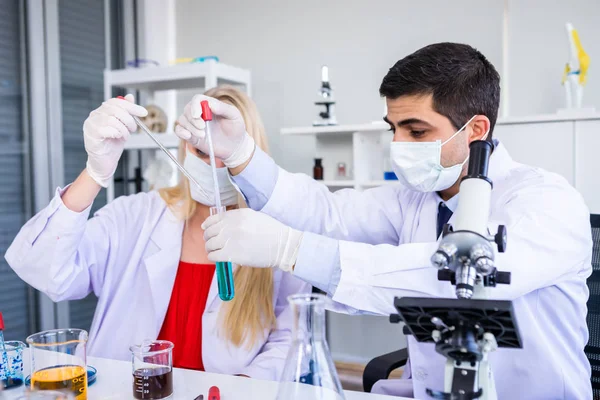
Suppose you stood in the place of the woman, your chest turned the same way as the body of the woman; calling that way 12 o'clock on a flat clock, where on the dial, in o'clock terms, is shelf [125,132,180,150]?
The shelf is roughly at 6 o'clock from the woman.

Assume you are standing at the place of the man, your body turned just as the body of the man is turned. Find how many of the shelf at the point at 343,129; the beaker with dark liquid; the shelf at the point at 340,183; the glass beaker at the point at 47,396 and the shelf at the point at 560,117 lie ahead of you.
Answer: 2

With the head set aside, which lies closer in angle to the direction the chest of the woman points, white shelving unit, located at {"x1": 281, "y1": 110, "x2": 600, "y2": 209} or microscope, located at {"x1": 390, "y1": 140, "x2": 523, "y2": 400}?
the microscope

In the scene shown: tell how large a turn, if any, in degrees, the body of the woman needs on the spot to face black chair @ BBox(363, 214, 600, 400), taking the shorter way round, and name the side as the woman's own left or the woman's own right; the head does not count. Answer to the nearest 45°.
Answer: approximately 90° to the woman's own left

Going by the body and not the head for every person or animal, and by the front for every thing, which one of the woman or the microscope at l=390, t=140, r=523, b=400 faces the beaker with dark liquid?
the woman

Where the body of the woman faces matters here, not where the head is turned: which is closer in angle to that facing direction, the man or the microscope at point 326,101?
the man

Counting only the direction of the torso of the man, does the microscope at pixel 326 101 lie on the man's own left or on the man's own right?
on the man's own right

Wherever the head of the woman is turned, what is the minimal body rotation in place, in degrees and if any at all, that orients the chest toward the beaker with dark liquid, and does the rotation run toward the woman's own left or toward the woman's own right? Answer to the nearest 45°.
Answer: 0° — they already face it
